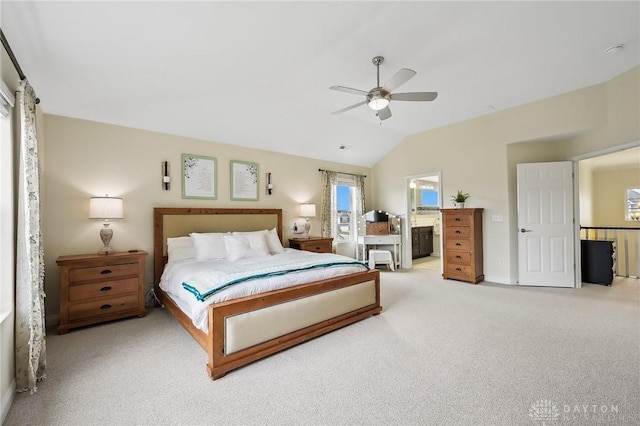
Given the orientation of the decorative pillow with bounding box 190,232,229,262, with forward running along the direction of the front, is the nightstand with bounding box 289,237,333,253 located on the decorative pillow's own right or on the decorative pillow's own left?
on the decorative pillow's own left

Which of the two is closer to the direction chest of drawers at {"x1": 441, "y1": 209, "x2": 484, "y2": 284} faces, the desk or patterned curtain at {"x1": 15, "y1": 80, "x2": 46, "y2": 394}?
the patterned curtain

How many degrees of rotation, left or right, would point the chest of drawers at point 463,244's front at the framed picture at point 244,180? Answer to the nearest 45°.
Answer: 0° — it already faces it

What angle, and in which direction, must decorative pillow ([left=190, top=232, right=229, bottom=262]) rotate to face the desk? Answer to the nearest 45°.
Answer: approximately 45° to its left

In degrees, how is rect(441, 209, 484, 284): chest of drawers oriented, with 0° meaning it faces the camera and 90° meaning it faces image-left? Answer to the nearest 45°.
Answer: approximately 45°

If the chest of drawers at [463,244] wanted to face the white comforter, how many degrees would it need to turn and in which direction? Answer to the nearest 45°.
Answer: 0° — it already faces it

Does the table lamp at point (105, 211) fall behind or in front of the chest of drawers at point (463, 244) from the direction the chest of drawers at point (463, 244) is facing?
in front

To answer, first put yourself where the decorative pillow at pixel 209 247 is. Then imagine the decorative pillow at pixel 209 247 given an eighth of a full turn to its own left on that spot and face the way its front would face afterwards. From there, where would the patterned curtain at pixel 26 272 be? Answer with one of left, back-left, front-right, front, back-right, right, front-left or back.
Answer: back-right

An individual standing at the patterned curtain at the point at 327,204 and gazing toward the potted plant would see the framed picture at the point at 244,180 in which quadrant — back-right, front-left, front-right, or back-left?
back-right

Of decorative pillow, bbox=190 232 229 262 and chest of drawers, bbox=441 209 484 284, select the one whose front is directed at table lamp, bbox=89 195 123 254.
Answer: the chest of drawers

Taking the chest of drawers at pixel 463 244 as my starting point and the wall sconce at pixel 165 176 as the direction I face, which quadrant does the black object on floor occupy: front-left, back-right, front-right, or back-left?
back-left

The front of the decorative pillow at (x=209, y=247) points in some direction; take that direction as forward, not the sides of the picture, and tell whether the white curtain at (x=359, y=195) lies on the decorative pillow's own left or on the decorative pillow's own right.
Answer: on the decorative pillow's own left
